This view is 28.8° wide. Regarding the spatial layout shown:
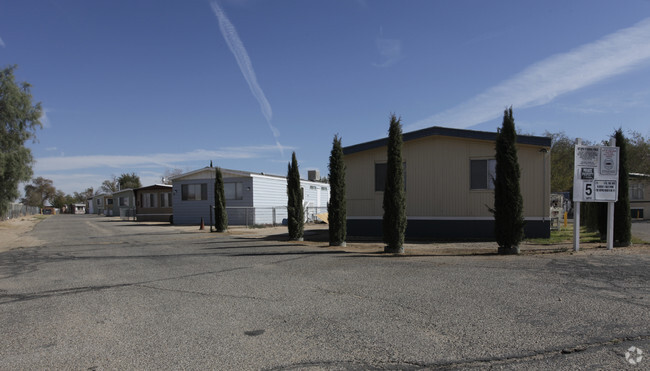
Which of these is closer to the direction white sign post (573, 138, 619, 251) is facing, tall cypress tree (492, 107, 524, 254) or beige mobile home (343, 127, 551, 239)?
the tall cypress tree

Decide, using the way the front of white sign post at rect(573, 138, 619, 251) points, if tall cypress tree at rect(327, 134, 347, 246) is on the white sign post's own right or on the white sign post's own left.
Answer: on the white sign post's own right

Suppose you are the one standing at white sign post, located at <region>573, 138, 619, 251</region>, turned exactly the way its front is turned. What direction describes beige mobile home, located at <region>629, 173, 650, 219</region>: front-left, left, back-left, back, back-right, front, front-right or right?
back

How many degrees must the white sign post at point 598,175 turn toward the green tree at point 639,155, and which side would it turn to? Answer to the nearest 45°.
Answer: approximately 180°

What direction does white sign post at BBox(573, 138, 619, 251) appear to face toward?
toward the camera

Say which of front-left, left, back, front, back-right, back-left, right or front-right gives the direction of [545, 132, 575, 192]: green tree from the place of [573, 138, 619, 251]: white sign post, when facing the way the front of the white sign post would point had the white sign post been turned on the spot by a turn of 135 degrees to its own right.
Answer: front-right

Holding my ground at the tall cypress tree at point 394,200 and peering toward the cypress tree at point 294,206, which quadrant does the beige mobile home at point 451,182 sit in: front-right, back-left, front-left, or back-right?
front-right
